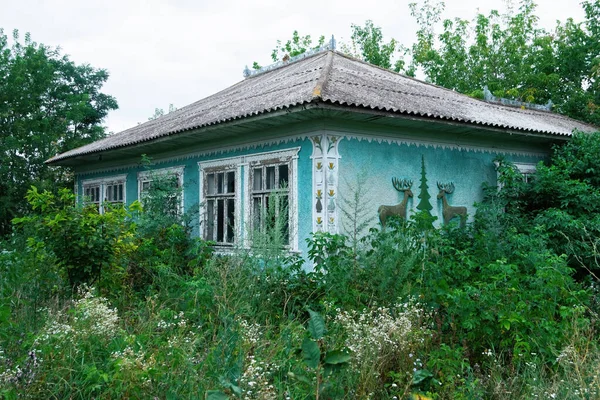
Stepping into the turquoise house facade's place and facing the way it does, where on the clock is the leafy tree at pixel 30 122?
The leafy tree is roughly at 3 o'clock from the turquoise house facade.

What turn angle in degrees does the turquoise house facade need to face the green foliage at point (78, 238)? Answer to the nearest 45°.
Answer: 0° — it already faces it

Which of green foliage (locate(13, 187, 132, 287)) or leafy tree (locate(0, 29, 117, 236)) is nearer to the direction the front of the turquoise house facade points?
the green foliage
